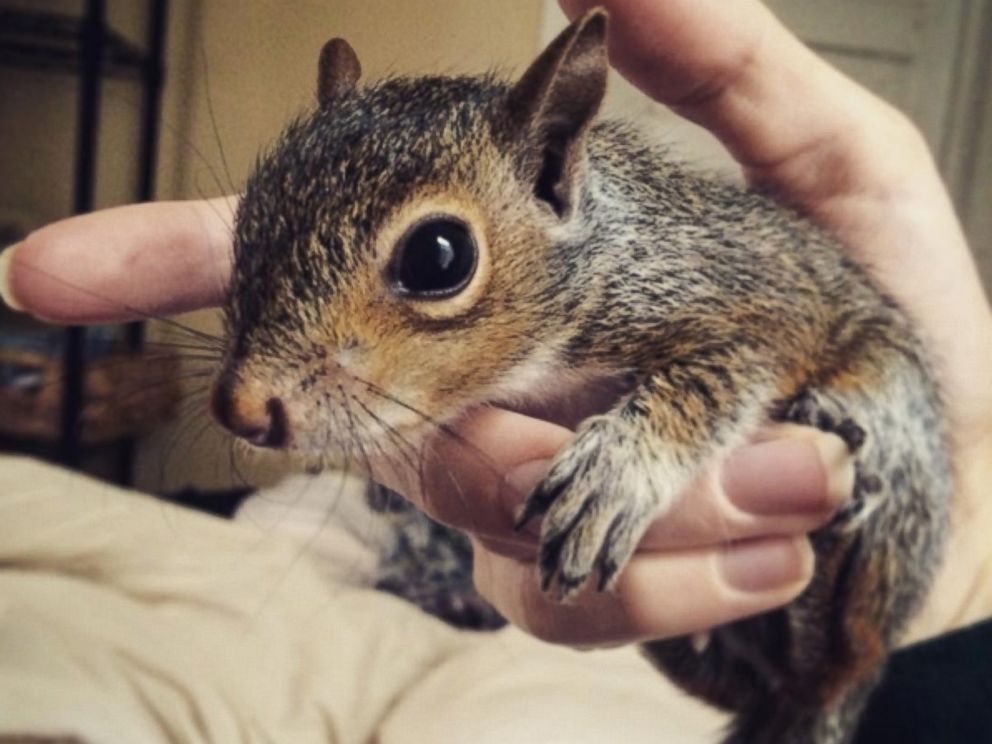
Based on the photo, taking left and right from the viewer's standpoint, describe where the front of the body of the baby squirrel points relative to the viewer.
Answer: facing the viewer and to the left of the viewer
